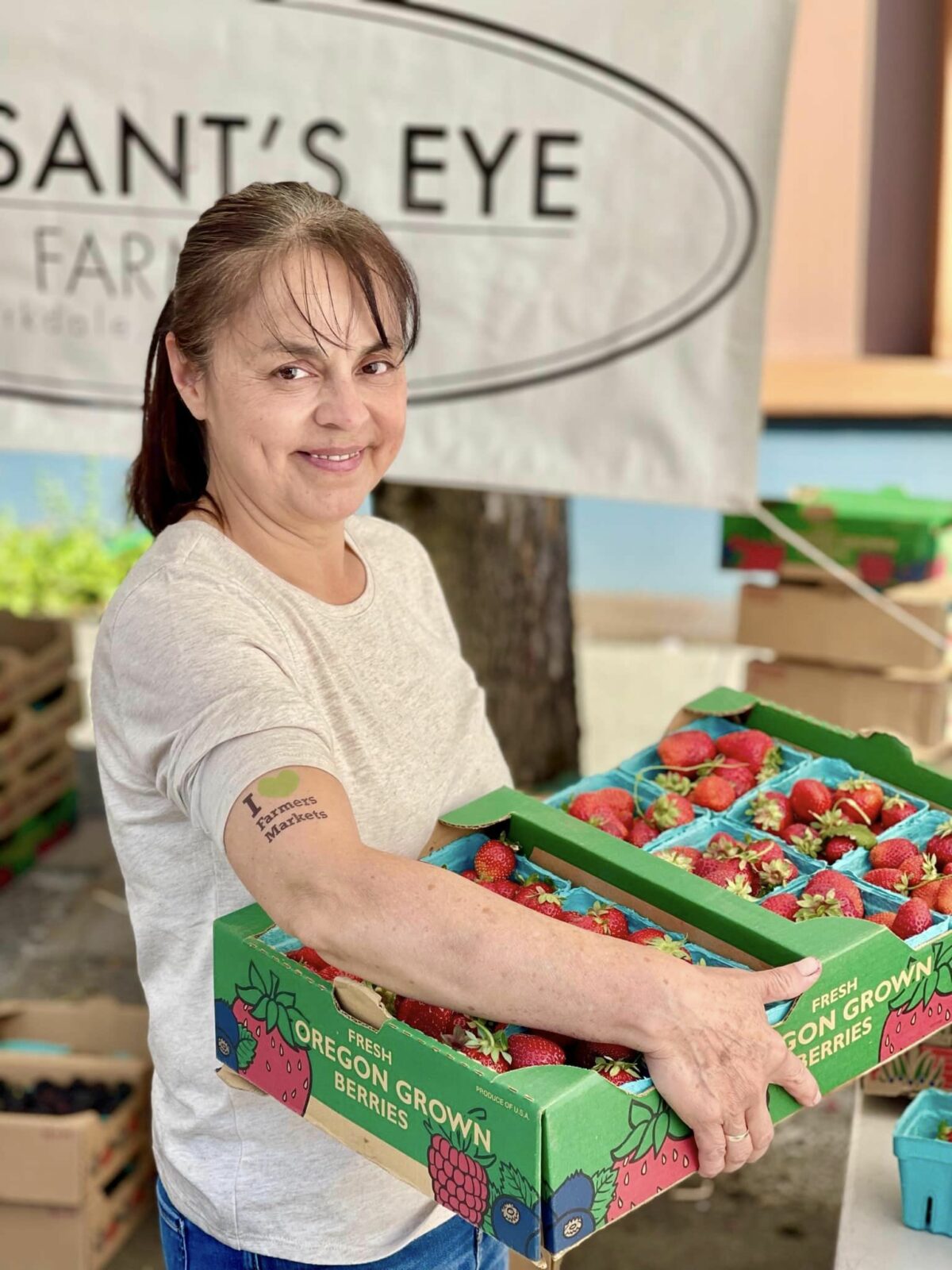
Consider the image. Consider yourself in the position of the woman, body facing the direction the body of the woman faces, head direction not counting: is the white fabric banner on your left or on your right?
on your left

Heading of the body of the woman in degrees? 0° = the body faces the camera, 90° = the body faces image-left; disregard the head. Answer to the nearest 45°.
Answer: approximately 315°

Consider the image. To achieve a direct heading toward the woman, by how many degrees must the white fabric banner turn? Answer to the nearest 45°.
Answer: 0° — it already faces them

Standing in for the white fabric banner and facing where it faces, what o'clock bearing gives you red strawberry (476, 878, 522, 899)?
The red strawberry is roughly at 12 o'clock from the white fabric banner.

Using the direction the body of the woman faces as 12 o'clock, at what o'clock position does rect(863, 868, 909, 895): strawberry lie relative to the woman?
The strawberry is roughly at 10 o'clock from the woman.

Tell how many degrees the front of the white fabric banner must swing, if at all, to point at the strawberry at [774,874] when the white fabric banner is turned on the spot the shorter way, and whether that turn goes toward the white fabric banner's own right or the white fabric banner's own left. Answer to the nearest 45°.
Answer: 0° — it already faces it

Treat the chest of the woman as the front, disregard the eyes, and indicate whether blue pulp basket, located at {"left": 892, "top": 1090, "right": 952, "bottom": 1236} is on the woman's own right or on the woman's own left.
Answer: on the woman's own left

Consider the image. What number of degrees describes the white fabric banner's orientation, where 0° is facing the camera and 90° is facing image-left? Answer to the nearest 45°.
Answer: approximately 0°

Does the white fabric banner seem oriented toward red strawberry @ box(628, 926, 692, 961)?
yes
